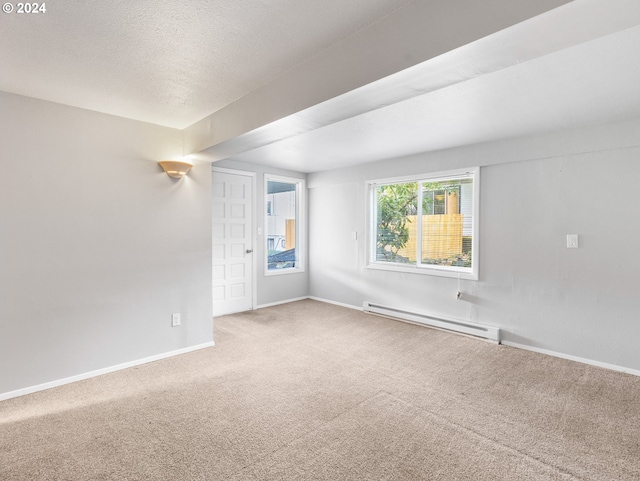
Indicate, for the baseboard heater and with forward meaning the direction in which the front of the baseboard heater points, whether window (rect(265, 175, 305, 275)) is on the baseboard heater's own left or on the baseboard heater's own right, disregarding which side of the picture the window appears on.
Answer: on the baseboard heater's own right

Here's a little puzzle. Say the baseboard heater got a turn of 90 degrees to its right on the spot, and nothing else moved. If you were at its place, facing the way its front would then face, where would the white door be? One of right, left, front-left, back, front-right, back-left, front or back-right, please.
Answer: front-left

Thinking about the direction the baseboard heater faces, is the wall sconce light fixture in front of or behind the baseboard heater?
in front

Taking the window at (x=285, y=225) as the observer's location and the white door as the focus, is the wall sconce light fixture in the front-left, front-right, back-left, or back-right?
front-left

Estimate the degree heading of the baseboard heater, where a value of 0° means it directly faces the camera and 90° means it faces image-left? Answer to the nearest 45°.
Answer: approximately 45°

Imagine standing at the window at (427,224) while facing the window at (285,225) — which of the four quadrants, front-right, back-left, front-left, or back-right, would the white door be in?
front-left

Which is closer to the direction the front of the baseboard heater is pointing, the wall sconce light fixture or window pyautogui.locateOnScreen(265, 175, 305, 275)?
the wall sconce light fixture

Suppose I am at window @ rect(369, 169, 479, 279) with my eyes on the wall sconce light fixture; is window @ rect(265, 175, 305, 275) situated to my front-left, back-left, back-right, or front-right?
front-right

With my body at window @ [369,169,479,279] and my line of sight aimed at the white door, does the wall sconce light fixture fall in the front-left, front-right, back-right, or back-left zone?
front-left
